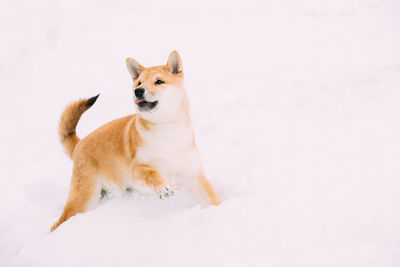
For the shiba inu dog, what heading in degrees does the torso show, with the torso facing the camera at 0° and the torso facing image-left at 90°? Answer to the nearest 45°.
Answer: approximately 315°
